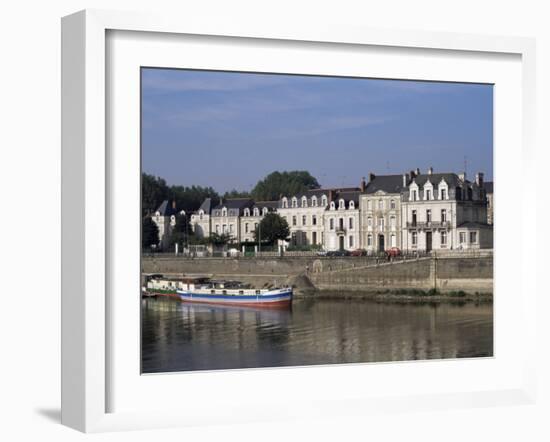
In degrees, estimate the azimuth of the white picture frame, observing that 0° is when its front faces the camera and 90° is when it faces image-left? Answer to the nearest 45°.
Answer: approximately 315°
